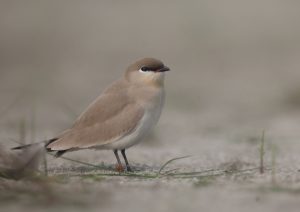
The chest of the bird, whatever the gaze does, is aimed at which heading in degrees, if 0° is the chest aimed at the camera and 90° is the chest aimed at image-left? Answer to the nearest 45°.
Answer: approximately 270°
